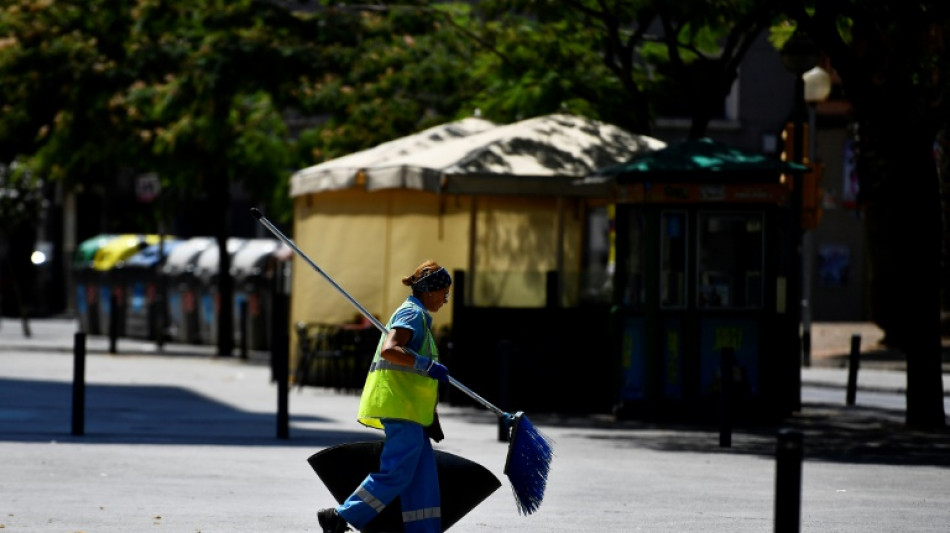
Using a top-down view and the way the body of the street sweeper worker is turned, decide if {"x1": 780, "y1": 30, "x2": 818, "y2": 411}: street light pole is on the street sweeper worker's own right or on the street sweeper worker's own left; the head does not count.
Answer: on the street sweeper worker's own left

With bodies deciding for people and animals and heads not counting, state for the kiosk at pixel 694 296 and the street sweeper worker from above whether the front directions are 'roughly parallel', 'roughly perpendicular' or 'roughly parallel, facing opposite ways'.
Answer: roughly perpendicular

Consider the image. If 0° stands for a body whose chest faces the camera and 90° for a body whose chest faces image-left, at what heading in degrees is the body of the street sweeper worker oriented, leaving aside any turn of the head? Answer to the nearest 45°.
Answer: approximately 270°

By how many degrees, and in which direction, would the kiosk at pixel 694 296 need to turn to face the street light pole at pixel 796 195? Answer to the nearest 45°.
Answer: approximately 135° to its left

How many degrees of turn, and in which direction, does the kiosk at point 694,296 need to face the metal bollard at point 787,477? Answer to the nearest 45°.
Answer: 0° — it already faces it

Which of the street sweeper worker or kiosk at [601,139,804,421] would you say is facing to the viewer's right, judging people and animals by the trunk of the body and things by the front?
the street sweeper worker

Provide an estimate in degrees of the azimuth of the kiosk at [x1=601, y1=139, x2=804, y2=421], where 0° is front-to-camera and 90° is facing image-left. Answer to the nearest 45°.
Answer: approximately 0°
